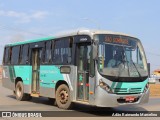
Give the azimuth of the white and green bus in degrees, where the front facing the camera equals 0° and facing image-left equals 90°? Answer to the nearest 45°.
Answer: approximately 315°
